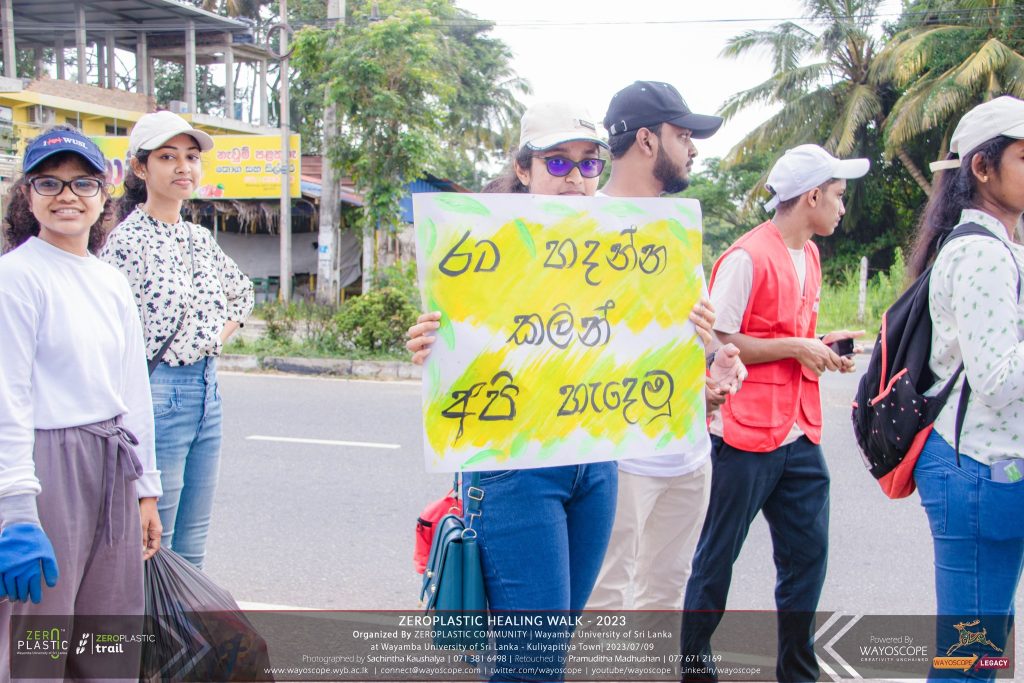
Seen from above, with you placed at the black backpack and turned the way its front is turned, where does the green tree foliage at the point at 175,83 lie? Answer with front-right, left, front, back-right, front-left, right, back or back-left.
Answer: front-right

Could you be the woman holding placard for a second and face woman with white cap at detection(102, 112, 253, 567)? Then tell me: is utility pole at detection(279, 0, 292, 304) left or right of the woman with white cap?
right

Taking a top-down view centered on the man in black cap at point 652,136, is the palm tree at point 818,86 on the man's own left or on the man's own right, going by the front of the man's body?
on the man's own left

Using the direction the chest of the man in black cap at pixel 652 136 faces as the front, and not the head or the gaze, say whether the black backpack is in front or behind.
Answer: in front

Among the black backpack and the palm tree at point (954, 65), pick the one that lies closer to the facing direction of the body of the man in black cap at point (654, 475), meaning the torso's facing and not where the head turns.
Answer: the black backpack

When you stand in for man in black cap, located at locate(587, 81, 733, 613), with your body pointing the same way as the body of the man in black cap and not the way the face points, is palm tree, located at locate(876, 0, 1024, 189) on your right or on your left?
on your left
